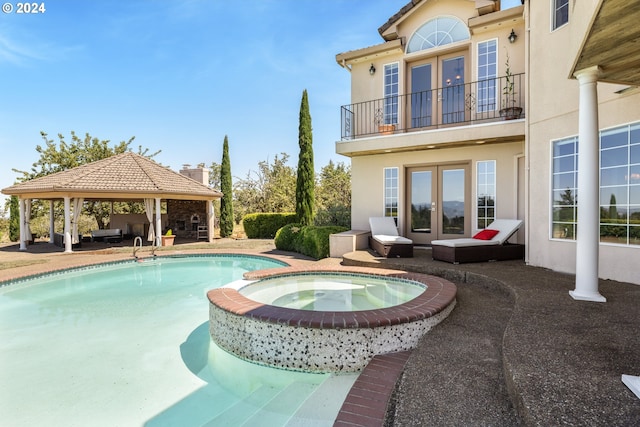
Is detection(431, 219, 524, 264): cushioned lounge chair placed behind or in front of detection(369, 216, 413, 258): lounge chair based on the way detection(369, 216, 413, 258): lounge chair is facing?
in front

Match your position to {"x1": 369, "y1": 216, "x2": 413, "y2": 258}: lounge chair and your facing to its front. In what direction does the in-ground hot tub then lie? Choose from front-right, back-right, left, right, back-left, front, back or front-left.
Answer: front-right

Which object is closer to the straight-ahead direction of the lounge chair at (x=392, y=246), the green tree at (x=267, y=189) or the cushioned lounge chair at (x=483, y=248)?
the cushioned lounge chair

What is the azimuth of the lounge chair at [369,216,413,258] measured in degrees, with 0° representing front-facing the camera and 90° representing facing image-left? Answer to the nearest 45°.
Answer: approximately 315°
